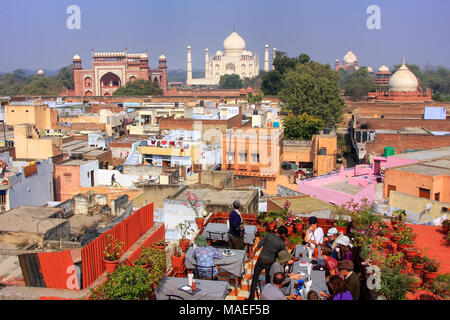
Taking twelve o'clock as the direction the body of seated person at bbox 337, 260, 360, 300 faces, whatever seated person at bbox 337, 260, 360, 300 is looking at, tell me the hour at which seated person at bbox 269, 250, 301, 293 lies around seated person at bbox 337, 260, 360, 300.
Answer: seated person at bbox 269, 250, 301, 293 is roughly at 1 o'clock from seated person at bbox 337, 260, 360, 300.

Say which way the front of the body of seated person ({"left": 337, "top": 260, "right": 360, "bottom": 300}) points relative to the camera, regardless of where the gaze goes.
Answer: to the viewer's left

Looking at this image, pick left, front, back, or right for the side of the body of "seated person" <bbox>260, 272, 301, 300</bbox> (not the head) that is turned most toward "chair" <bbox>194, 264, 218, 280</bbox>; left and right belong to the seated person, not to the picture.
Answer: left

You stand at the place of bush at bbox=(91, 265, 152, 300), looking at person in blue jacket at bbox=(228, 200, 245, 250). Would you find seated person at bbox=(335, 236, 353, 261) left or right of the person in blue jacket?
right

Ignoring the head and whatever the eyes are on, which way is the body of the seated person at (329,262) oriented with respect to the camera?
to the viewer's left

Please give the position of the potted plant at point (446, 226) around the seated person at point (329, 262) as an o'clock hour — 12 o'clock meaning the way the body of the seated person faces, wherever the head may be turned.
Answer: The potted plant is roughly at 4 o'clock from the seated person.
